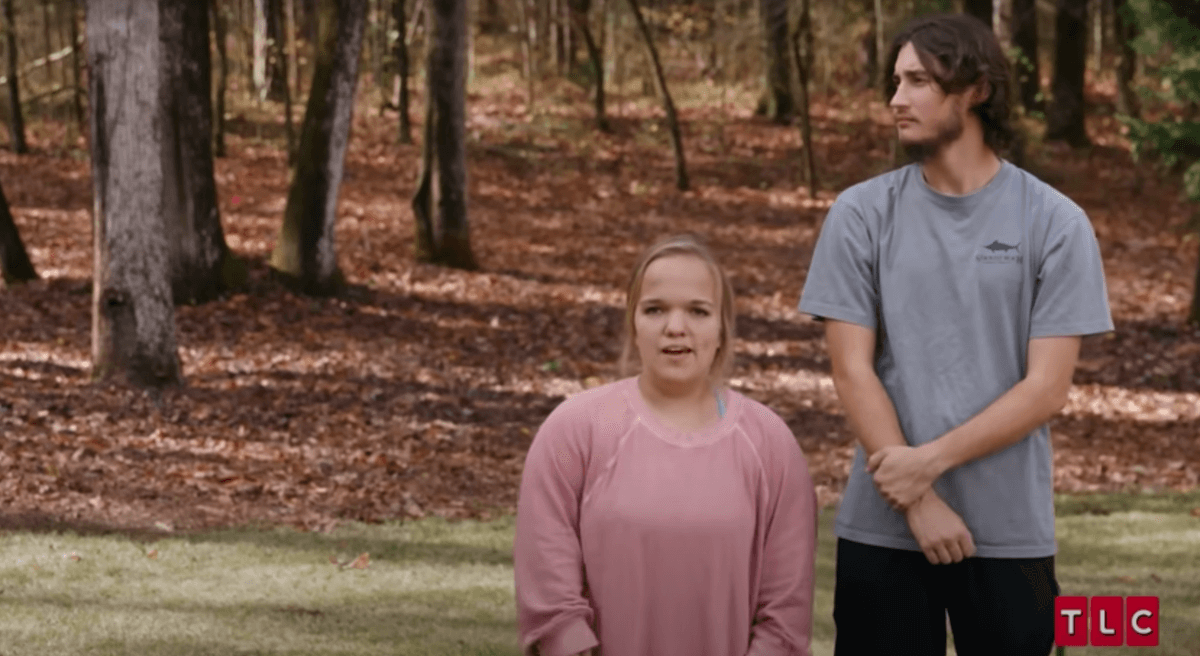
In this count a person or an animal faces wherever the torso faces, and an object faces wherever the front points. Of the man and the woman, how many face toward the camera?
2

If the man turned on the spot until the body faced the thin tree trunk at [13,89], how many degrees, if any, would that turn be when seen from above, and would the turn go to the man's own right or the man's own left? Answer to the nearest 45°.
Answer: approximately 135° to the man's own right

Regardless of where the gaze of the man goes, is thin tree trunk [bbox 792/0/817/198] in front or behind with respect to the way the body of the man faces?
behind

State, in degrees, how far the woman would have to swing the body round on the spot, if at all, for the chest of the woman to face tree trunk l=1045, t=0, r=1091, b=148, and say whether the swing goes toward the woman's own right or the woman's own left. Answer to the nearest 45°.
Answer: approximately 180°

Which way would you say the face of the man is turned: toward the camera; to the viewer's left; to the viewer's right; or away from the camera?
to the viewer's left

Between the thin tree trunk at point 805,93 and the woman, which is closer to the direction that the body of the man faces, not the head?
the woman

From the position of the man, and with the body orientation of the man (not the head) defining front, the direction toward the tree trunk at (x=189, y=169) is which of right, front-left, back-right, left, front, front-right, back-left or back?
back-right

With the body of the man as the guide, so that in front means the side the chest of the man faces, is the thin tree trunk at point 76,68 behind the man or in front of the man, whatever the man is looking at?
behind

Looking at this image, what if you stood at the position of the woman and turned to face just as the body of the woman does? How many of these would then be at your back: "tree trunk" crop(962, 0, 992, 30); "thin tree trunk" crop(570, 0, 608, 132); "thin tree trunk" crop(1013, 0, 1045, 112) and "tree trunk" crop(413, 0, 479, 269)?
4

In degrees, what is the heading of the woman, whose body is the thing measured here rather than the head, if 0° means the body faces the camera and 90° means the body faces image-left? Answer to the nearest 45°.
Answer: approximately 0°
